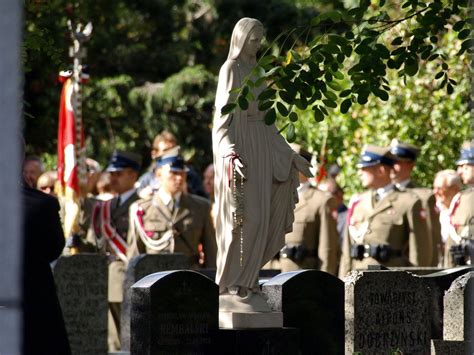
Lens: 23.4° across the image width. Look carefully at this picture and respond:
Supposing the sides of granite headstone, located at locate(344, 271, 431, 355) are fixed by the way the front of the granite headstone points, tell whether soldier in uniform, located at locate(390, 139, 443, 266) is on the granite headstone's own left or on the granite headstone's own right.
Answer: on the granite headstone's own left

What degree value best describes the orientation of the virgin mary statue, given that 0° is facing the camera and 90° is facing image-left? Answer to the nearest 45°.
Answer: approximately 315°

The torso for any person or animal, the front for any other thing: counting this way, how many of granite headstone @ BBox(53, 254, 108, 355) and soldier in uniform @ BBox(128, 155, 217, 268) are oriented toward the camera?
2

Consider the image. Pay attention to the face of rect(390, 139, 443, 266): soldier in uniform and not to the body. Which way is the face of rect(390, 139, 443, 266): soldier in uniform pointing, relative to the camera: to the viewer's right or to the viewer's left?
to the viewer's left

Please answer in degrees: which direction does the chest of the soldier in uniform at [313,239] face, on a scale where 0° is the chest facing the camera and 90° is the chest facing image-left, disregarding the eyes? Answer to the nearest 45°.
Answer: approximately 45°

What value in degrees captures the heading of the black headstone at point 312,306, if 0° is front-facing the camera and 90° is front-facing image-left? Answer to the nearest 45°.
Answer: approximately 315°

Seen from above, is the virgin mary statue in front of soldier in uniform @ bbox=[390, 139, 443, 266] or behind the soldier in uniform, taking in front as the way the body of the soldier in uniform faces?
in front

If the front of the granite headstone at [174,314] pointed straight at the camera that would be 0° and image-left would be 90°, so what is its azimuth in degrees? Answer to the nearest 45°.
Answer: approximately 315°

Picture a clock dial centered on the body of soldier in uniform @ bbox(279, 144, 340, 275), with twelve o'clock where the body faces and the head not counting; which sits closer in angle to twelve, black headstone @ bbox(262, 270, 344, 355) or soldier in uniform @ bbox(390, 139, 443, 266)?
the black headstone
